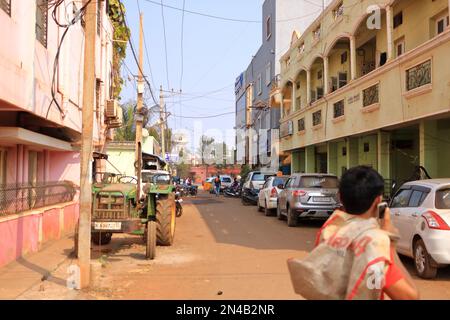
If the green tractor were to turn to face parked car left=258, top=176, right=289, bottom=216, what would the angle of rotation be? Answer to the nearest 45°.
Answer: approximately 180°

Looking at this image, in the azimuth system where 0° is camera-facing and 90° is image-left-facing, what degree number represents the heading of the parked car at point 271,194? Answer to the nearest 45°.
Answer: approximately 135°

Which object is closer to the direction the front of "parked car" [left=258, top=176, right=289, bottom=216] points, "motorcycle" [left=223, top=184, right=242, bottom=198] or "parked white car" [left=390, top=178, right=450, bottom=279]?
the motorcycle

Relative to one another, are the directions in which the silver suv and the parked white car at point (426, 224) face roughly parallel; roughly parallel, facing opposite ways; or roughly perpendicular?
roughly parallel

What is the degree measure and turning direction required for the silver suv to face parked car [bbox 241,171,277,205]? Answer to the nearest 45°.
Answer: approximately 45° to its right

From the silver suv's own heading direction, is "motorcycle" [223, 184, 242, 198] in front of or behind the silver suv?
in front

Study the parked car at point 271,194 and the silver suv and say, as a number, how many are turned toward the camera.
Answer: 0

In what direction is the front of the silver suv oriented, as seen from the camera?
facing away from the viewer and to the left of the viewer

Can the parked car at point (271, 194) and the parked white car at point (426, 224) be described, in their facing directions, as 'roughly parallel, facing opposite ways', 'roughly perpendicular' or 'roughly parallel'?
roughly parallel

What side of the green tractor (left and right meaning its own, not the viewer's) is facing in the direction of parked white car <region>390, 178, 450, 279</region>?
left

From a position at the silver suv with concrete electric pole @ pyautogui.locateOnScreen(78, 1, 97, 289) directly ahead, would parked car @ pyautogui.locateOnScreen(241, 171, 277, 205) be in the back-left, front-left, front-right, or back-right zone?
back-right

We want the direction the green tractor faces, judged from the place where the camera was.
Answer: facing the viewer and to the left of the viewer

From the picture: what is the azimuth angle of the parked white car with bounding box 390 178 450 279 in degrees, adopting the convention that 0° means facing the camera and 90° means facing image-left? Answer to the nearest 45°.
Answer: approximately 135°

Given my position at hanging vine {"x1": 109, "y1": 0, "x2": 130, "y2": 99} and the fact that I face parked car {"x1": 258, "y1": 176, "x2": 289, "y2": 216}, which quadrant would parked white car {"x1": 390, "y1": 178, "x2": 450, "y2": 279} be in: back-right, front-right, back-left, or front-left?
front-right

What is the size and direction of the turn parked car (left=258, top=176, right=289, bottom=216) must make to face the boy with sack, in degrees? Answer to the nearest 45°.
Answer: approximately 135° to its left

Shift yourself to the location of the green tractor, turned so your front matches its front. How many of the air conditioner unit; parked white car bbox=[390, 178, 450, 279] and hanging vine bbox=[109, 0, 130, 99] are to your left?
1
